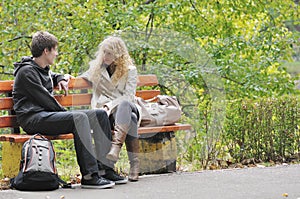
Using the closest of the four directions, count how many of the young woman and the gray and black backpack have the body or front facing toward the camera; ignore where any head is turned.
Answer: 2

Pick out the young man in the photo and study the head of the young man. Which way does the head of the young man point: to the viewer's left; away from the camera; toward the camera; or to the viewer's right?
to the viewer's right

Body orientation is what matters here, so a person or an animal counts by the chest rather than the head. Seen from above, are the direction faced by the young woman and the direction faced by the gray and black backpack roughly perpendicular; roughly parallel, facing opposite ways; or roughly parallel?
roughly parallel

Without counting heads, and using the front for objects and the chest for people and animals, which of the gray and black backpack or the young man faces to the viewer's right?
the young man

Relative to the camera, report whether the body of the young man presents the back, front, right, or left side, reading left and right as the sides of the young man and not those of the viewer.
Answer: right

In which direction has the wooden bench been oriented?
toward the camera

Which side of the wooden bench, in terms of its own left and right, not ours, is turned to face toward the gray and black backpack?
right

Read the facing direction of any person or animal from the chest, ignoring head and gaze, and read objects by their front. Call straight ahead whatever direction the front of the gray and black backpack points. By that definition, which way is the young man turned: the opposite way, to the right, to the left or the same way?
to the left

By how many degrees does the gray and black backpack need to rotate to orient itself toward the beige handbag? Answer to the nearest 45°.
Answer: approximately 135° to its left

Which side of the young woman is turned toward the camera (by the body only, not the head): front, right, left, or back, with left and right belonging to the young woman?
front
